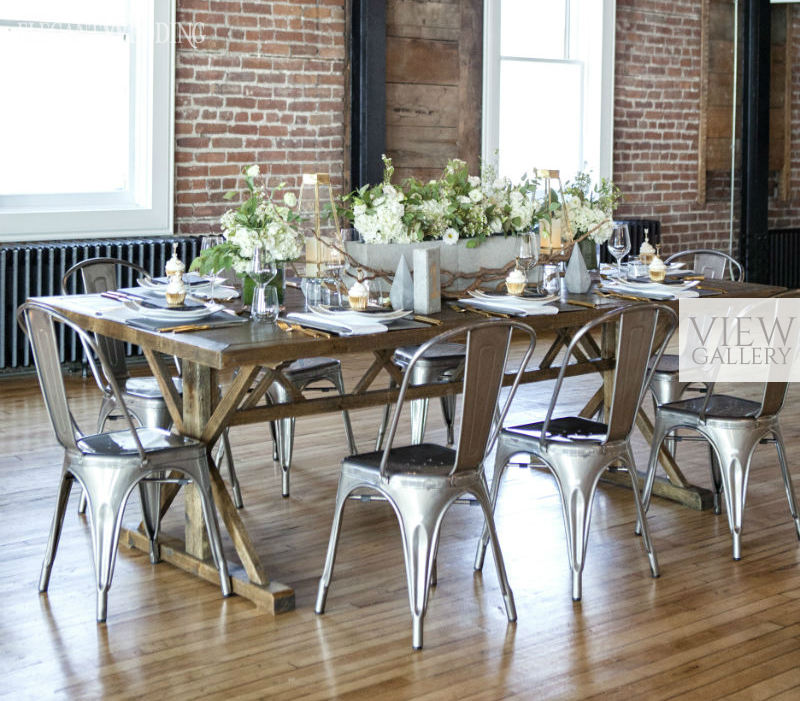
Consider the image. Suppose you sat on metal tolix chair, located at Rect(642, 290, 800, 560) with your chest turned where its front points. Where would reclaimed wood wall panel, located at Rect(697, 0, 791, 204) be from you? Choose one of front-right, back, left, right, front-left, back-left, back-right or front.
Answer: front-right

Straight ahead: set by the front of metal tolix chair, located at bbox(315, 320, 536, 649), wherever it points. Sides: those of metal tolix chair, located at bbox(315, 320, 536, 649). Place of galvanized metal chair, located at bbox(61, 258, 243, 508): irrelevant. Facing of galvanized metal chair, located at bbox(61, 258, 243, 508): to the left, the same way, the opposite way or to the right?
the opposite way

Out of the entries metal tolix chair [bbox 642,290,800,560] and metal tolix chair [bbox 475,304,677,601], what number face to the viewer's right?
0

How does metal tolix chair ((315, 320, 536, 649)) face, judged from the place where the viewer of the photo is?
facing away from the viewer and to the left of the viewer

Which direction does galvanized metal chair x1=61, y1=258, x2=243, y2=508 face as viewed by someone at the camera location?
facing the viewer and to the right of the viewer

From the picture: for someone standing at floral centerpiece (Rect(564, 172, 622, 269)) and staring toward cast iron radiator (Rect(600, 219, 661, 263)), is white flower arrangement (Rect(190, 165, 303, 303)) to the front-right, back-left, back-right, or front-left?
back-left

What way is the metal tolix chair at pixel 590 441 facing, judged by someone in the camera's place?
facing away from the viewer and to the left of the viewer
